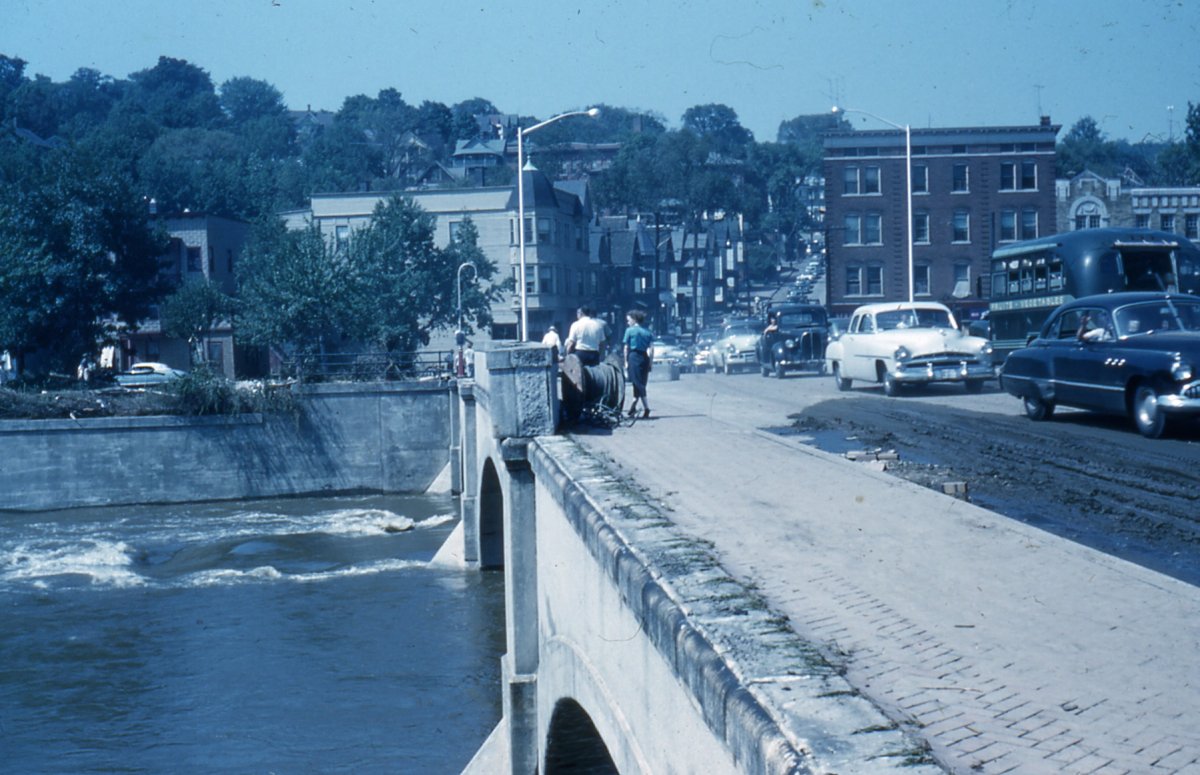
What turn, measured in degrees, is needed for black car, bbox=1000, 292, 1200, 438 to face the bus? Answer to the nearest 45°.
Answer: approximately 135° to its left

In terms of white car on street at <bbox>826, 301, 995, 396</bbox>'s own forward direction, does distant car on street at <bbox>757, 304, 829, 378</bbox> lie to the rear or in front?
to the rear

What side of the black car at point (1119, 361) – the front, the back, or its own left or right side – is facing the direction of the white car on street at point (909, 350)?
back

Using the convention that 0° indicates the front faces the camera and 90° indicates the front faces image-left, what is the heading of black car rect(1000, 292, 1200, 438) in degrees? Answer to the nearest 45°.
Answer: approximately 315°
